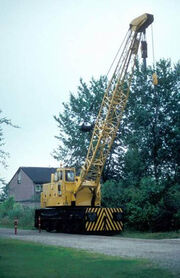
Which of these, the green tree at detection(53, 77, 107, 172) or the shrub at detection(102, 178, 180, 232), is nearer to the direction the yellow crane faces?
the shrub

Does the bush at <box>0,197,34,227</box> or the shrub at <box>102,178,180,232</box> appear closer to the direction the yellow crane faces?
the shrub

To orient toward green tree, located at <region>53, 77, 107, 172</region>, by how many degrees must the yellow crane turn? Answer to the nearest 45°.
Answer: approximately 135° to its left

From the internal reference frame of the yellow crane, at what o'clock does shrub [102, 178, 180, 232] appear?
The shrub is roughly at 11 o'clock from the yellow crane.

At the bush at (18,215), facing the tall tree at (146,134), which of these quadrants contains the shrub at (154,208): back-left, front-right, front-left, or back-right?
front-right

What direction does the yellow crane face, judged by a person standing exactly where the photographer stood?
facing the viewer and to the right of the viewer

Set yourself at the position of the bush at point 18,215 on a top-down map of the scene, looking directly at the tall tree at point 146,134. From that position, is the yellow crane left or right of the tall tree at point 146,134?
right

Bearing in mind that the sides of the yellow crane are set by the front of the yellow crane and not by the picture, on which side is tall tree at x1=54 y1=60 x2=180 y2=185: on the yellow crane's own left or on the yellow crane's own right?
on the yellow crane's own left

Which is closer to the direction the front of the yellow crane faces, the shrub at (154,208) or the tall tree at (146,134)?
the shrub

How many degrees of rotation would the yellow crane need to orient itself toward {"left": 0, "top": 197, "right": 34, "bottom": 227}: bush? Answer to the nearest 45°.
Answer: approximately 180°
